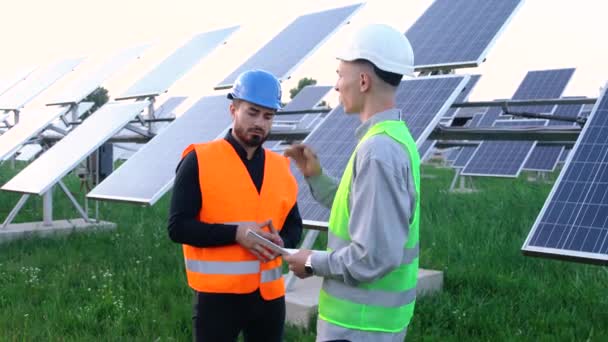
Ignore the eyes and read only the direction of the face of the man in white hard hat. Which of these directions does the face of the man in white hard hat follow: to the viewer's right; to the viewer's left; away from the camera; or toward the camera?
to the viewer's left

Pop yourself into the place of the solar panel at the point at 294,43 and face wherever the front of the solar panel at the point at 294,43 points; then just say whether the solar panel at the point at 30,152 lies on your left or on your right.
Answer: on your right

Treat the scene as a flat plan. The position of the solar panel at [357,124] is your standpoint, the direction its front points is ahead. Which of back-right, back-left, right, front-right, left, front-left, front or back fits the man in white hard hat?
front-left

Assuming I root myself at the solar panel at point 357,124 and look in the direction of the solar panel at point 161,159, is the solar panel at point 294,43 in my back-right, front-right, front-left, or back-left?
front-right

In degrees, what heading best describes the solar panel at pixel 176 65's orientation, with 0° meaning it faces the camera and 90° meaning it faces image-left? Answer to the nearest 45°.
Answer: approximately 45°

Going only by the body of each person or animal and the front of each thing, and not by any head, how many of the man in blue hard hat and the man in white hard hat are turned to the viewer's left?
1

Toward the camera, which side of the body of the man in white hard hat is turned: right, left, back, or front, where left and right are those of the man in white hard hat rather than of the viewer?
left

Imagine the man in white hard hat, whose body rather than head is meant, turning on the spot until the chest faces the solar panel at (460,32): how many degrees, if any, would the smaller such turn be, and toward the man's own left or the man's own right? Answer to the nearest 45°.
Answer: approximately 90° to the man's own right

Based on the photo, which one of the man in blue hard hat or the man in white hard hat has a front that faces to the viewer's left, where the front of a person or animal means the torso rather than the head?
the man in white hard hat

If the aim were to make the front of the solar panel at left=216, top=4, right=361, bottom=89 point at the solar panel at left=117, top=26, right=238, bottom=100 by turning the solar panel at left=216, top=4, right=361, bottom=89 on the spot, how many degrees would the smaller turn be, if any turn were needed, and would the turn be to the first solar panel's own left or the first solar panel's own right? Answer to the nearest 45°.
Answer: approximately 90° to the first solar panel's own right

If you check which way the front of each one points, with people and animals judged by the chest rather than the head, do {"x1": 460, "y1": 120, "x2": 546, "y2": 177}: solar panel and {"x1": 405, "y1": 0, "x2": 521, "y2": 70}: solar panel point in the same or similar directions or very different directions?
same or similar directions

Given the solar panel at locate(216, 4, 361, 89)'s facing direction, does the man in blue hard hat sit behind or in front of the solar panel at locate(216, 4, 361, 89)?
in front

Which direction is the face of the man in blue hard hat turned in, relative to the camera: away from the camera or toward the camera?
toward the camera

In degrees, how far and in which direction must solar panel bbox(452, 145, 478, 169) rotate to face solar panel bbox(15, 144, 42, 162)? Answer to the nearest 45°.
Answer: approximately 45° to its right

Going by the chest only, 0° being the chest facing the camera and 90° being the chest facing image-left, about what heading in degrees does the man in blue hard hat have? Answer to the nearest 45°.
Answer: approximately 315°

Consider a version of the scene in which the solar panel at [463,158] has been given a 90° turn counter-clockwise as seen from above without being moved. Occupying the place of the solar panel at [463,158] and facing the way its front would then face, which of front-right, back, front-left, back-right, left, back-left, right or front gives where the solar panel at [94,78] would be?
right

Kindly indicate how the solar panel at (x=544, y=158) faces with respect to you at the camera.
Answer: facing the viewer and to the left of the viewer
